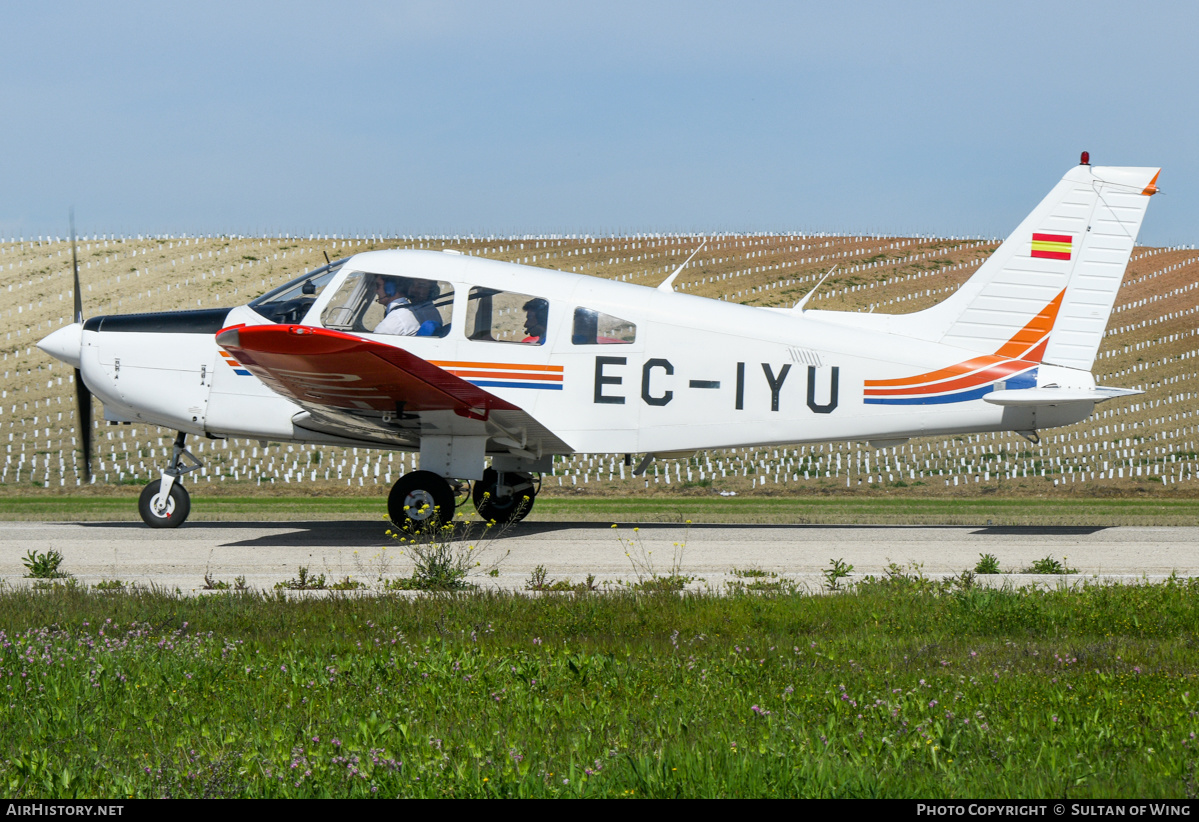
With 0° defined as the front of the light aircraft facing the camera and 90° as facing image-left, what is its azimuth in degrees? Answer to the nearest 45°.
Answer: approximately 90°

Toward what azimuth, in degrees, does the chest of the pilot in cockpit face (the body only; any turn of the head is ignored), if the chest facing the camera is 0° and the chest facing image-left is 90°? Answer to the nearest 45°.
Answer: approximately 90°

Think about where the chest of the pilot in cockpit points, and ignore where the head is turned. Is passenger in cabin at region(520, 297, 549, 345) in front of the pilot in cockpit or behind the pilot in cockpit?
behind

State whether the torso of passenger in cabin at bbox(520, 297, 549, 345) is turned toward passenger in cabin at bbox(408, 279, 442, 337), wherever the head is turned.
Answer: yes

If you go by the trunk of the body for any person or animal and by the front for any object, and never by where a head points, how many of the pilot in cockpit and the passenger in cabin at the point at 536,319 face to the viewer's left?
2

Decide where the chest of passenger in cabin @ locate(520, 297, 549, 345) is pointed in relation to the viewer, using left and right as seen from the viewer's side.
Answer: facing to the left of the viewer
